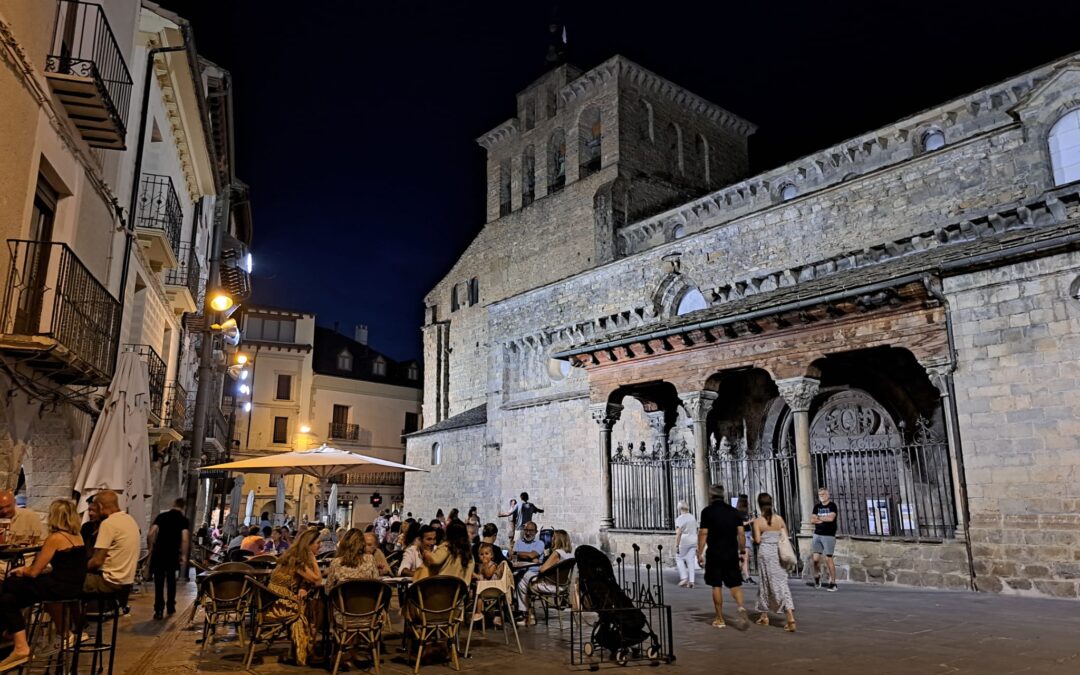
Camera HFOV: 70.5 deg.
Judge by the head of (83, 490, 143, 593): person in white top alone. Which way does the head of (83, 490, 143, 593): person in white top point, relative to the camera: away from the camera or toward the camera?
away from the camera

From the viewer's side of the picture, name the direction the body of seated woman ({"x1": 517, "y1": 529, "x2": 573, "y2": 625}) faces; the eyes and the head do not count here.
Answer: to the viewer's left

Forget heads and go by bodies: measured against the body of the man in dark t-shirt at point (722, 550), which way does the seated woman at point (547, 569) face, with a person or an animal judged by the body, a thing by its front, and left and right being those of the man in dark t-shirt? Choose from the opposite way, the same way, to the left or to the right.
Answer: to the left

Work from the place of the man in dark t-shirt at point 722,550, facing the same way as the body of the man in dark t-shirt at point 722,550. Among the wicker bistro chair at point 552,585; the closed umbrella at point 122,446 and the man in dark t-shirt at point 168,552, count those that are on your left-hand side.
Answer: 3

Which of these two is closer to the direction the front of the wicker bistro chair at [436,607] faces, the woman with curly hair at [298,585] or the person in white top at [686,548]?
the person in white top

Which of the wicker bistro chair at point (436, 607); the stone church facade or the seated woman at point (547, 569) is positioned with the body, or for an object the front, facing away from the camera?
the wicker bistro chair

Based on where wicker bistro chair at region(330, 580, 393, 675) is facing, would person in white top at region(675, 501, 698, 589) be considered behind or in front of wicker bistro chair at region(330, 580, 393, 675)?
in front

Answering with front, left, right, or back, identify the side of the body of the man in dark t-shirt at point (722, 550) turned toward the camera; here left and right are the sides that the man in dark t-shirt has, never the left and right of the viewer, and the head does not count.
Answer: back

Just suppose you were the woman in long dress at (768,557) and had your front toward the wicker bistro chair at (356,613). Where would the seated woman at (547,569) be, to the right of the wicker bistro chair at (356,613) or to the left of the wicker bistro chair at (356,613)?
right

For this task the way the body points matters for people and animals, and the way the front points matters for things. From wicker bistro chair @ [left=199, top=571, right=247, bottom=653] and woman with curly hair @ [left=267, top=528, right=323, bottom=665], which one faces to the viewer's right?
the woman with curly hair

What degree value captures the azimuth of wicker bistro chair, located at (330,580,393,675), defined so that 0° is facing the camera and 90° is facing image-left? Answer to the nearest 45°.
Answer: approximately 180°

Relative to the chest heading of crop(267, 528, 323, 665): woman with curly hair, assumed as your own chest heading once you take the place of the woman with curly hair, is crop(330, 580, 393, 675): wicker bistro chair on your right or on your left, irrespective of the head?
on your right

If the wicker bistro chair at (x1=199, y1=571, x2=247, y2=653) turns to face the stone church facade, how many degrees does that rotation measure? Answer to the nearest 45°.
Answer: approximately 90° to its right

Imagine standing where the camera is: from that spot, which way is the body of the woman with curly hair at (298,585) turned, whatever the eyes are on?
to the viewer's right

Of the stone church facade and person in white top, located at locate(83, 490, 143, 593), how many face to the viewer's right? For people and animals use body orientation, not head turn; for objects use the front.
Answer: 0

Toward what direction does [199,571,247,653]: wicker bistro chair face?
away from the camera

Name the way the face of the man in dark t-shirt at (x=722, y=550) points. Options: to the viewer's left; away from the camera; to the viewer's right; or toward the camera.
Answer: away from the camera

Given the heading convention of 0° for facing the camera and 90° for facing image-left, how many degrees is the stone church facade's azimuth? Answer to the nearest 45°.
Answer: approximately 45°
